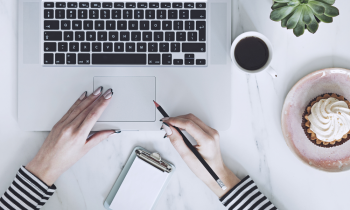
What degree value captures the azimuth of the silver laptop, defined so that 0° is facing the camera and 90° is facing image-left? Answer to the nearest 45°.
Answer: approximately 0°
